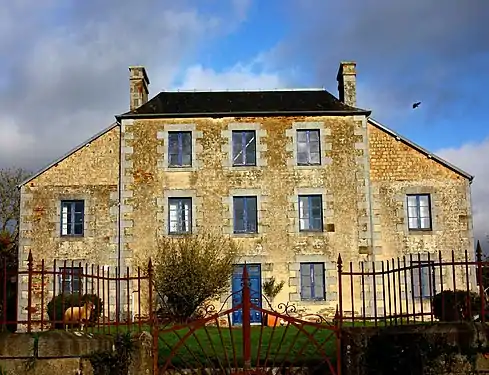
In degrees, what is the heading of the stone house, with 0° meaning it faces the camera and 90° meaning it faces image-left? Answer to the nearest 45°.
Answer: approximately 0°

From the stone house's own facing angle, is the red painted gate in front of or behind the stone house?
in front
